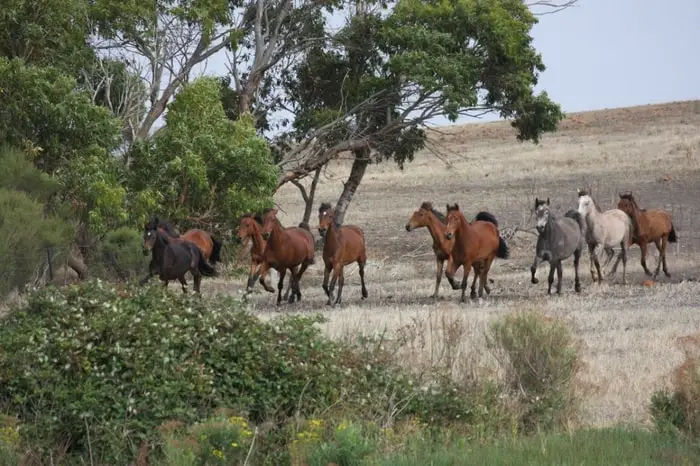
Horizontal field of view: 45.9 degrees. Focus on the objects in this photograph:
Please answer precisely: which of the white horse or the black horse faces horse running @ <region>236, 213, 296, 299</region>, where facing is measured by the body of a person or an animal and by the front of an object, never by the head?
the white horse

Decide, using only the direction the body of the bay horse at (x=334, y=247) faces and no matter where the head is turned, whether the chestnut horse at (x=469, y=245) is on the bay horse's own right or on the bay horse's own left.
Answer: on the bay horse's own left

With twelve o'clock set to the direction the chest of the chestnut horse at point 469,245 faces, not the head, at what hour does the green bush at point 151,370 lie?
The green bush is roughly at 11 o'clock from the chestnut horse.

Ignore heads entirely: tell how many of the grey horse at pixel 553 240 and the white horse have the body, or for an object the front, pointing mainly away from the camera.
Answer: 0

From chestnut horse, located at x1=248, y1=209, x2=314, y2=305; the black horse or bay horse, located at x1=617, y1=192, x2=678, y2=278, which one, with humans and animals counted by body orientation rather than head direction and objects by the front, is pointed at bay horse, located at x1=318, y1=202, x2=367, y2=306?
bay horse, located at x1=617, y1=192, x2=678, y2=278

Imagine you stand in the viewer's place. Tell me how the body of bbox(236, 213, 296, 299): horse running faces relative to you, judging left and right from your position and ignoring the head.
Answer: facing the viewer and to the left of the viewer

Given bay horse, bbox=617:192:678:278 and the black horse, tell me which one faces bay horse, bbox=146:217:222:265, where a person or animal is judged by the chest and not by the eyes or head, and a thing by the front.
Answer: bay horse, bbox=617:192:678:278

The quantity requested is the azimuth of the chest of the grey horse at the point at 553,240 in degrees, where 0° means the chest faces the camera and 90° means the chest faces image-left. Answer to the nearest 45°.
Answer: approximately 45°

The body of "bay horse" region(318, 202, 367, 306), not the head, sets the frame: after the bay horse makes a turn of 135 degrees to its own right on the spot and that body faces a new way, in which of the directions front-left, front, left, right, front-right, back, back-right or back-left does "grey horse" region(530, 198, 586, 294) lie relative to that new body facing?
right

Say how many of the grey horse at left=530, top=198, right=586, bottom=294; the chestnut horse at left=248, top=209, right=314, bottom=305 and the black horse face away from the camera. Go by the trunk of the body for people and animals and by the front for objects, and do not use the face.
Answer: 0

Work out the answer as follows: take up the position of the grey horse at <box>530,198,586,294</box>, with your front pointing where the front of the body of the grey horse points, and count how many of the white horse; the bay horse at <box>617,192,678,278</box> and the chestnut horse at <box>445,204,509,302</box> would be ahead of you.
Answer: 1

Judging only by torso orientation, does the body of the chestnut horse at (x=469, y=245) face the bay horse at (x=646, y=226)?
no

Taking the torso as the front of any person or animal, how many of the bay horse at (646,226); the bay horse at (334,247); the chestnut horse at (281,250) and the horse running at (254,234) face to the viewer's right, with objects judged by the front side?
0

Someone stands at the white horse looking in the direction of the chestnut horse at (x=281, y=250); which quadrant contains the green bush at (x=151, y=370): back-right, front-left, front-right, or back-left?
front-left
